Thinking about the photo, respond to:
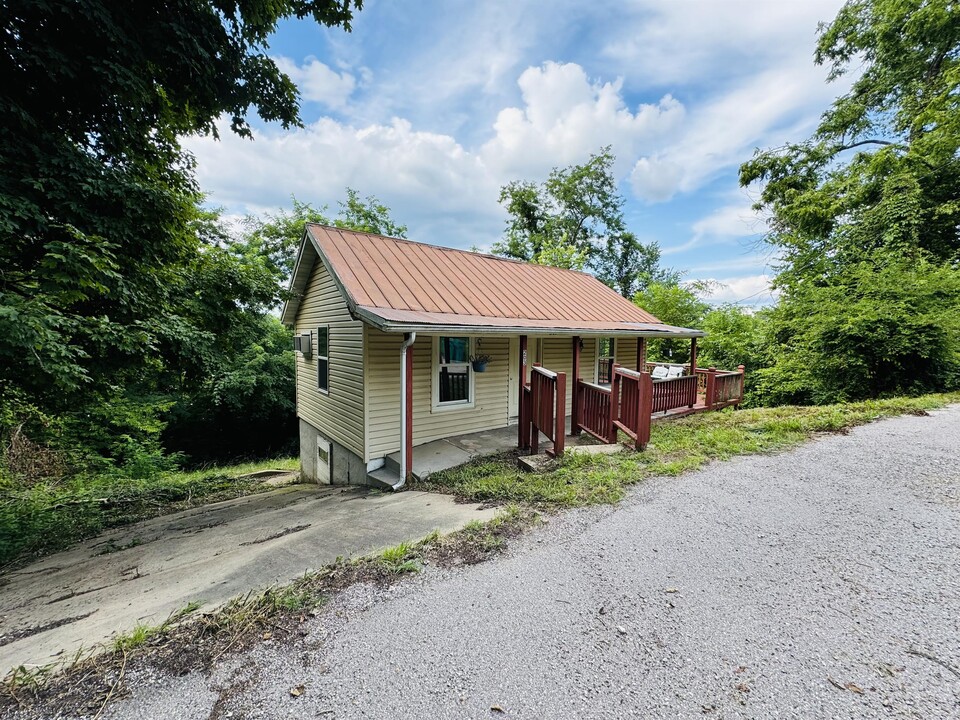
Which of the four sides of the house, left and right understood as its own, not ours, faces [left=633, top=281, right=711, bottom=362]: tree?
left

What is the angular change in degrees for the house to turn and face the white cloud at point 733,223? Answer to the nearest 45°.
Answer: approximately 90° to its left

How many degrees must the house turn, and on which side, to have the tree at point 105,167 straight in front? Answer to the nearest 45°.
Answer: approximately 90° to its right

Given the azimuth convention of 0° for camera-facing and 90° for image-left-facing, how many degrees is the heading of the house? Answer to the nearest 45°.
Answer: approximately 315°

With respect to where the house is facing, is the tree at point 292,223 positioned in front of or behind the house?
behind

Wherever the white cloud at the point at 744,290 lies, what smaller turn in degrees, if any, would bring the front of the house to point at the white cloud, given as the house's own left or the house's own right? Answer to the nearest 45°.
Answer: approximately 90° to the house's own left
